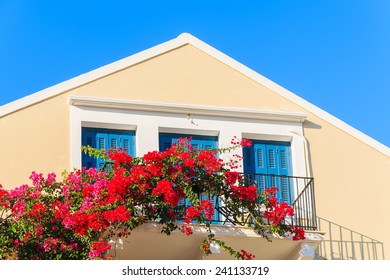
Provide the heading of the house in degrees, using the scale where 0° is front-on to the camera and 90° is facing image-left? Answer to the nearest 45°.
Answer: approximately 0°
